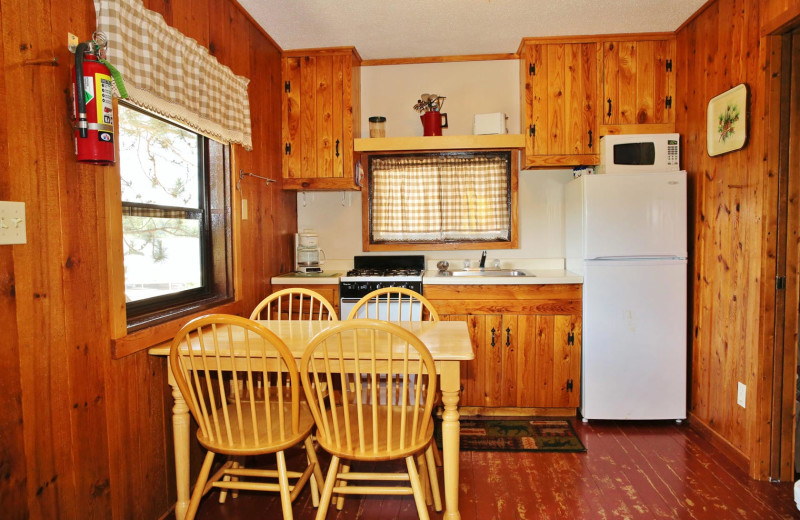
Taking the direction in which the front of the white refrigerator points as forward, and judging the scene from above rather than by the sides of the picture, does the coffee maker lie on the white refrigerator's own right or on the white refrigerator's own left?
on the white refrigerator's own right

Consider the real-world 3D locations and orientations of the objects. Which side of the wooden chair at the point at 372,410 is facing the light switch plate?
left

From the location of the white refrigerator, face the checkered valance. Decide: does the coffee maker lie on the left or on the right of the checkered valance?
right

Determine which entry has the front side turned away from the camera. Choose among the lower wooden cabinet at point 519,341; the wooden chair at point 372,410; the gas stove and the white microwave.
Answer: the wooden chair

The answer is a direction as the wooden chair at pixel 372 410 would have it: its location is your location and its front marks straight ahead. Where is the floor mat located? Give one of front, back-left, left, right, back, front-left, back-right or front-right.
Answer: front-right

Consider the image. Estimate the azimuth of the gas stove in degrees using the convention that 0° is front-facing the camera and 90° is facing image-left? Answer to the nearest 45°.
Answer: approximately 0°

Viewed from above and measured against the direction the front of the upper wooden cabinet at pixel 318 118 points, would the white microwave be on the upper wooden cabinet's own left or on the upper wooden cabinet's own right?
on the upper wooden cabinet's own left

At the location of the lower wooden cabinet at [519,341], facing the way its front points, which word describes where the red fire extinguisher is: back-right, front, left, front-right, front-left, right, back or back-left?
front-right

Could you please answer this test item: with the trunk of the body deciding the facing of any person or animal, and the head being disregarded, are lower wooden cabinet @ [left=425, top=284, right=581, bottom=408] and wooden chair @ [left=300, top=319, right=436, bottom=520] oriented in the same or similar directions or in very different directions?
very different directions

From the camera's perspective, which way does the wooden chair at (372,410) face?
away from the camera

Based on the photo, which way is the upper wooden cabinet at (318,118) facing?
toward the camera

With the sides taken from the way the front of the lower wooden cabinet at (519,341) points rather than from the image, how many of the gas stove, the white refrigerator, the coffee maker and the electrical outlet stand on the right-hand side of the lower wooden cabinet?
2

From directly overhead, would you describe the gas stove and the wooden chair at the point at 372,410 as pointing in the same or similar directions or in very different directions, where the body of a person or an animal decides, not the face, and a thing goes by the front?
very different directions
